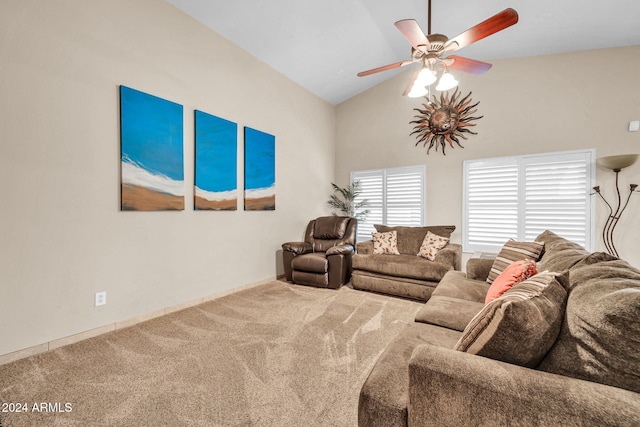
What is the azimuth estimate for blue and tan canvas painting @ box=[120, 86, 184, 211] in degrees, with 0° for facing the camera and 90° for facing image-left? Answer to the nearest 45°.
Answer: approximately 315°

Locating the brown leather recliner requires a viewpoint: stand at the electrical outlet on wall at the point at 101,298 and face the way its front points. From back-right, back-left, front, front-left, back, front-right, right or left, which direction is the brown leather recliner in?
front-left

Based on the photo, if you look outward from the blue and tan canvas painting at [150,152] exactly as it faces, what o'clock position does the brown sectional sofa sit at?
The brown sectional sofa is roughly at 1 o'clock from the blue and tan canvas painting.

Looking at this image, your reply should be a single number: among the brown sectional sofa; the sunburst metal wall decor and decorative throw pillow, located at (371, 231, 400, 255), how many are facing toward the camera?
2

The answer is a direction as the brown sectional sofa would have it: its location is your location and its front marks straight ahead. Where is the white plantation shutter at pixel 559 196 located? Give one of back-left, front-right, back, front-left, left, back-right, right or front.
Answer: right

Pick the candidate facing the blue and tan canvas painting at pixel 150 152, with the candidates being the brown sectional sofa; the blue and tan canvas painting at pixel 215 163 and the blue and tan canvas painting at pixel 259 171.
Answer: the brown sectional sofa

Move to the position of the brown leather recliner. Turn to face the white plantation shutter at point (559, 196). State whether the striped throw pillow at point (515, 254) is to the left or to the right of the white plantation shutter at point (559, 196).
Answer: right

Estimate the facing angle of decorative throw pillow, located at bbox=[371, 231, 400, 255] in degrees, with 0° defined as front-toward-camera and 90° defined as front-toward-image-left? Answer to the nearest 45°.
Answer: approximately 0°

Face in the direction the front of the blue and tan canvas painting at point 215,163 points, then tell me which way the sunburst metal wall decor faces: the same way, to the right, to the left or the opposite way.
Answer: to the right

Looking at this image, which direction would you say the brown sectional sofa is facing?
to the viewer's left

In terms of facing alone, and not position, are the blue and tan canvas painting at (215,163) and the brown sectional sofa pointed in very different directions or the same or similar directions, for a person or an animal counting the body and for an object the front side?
very different directions

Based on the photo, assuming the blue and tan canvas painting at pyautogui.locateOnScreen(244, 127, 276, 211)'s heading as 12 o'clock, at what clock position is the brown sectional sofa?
The brown sectional sofa is roughly at 1 o'clock from the blue and tan canvas painting.

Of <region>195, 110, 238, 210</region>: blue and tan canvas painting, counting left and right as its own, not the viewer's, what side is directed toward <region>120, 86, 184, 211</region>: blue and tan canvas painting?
right

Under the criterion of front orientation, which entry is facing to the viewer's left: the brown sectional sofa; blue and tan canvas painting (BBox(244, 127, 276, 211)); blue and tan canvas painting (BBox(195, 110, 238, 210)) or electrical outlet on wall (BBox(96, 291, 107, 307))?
the brown sectional sofa

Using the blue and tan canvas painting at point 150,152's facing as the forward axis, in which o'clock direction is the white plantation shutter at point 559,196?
The white plantation shutter is roughly at 11 o'clock from the blue and tan canvas painting.

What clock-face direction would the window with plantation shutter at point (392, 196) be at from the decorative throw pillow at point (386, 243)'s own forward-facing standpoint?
The window with plantation shutter is roughly at 6 o'clock from the decorative throw pillow.

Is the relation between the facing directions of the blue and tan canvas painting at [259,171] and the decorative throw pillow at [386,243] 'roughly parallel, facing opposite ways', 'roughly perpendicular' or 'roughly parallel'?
roughly perpendicular

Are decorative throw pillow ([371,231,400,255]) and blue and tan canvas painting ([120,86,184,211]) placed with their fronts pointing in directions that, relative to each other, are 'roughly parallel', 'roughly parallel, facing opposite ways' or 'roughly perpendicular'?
roughly perpendicular
